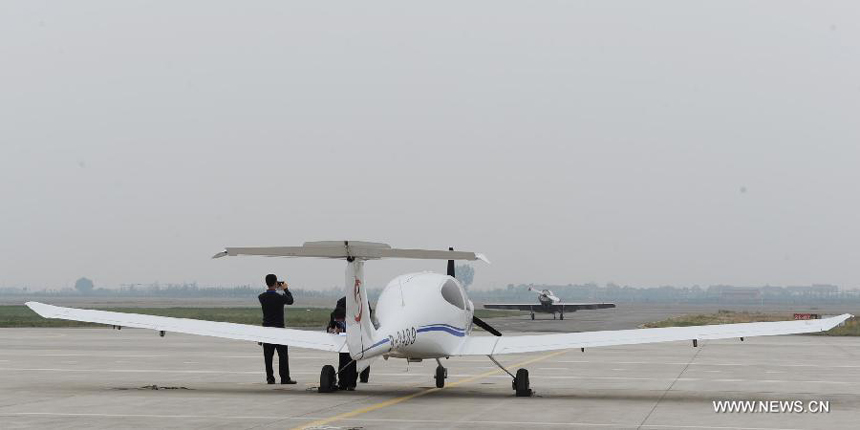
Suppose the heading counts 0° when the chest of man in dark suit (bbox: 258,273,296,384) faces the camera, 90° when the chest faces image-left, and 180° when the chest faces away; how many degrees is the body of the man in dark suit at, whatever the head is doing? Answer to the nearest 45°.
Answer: approximately 225°
